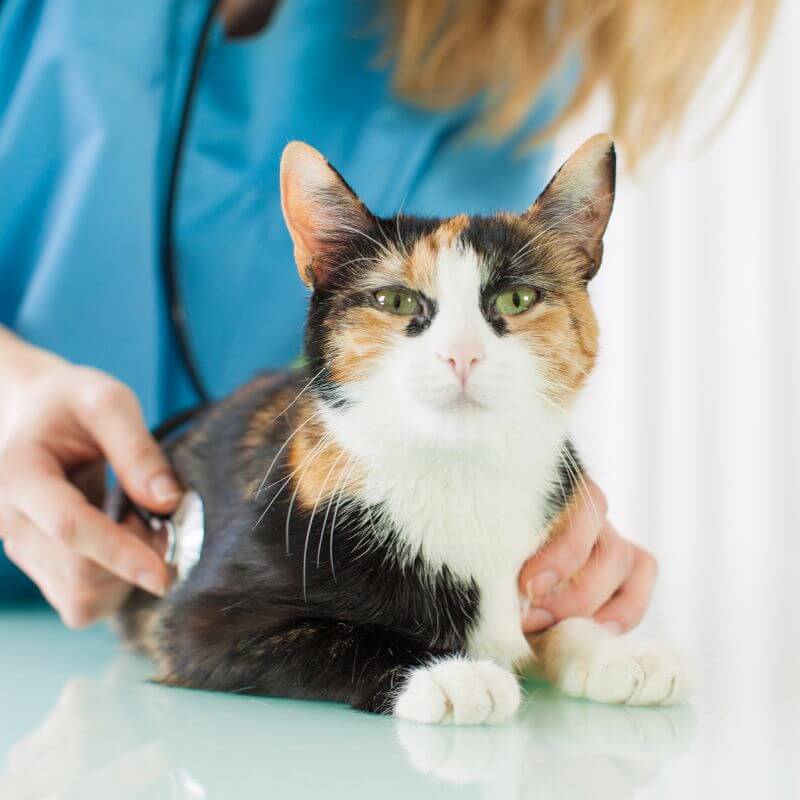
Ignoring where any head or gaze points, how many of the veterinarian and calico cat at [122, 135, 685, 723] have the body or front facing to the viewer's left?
0

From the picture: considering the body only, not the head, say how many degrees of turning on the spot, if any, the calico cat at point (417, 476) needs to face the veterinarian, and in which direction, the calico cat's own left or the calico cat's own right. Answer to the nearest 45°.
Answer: approximately 180°

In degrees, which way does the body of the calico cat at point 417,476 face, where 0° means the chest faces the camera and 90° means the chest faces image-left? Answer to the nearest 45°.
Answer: approximately 315°

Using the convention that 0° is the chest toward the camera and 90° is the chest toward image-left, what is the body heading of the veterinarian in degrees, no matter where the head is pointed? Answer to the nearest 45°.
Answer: approximately 315°

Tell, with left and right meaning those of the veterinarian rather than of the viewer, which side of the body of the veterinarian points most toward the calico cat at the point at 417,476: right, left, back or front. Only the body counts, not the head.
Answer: front
